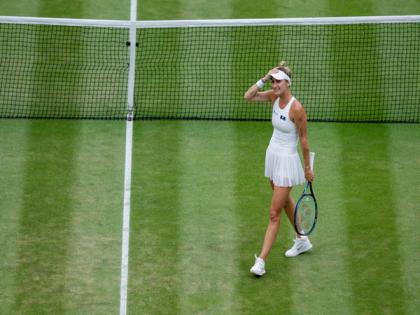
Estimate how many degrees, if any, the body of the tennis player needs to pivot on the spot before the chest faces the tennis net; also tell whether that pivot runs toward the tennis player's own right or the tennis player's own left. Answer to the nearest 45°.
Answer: approximately 135° to the tennis player's own right

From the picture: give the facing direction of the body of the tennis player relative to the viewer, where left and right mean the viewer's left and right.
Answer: facing the viewer and to the left of the viewer
